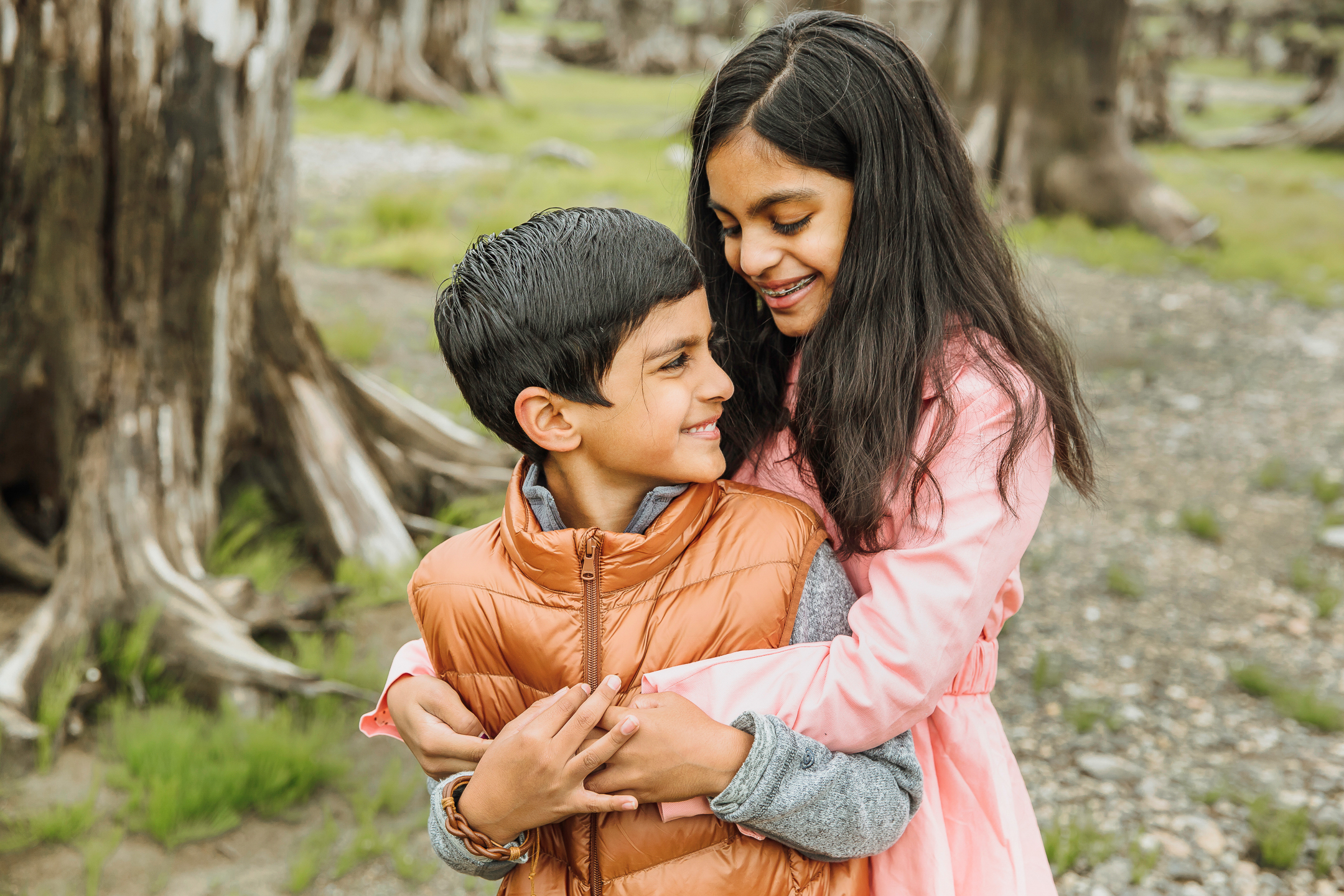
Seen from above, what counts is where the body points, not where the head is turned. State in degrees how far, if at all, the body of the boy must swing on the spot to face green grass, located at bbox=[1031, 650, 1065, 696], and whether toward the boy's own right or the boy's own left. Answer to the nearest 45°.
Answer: approximately 135° to the boy's own left

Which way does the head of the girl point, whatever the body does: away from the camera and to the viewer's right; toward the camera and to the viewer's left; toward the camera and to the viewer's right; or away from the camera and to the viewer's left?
toward the camera and to the viewer's left

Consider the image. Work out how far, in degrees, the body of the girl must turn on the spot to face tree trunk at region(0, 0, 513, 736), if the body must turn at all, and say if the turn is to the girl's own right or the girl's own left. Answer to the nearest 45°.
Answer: approximately 90° to the girl's own right

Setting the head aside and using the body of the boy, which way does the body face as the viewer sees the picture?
toward the camera

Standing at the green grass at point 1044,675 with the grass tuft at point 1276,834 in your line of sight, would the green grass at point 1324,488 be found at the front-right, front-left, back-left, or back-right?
back-left

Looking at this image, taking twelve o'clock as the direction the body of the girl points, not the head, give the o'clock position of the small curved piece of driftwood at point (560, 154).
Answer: The small curved piece of driftwood is roughly at 4 o'clock from the girl.

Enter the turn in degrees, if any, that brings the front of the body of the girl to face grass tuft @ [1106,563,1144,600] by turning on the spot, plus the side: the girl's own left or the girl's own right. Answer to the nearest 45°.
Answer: approximately 180°

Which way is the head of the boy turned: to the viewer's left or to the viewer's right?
to the viewer's right
